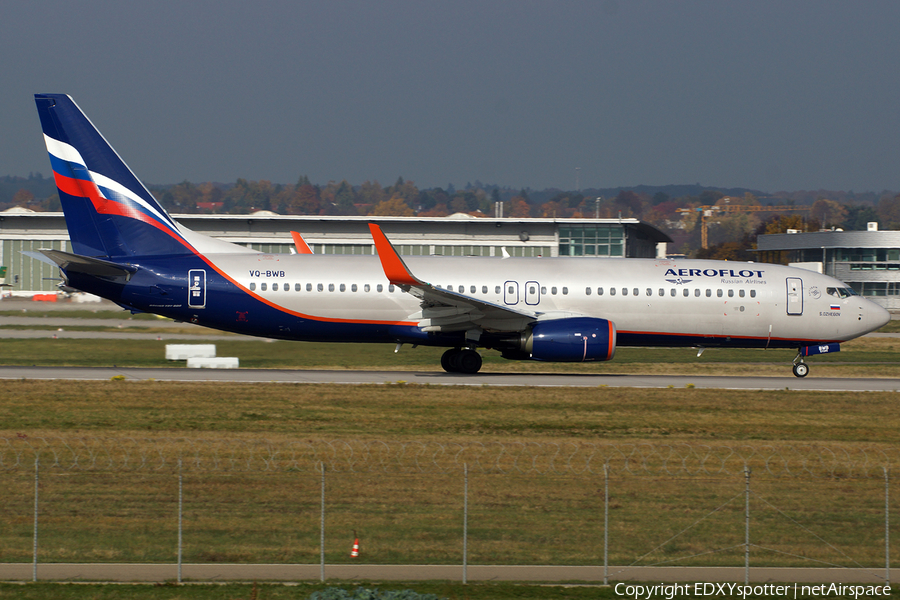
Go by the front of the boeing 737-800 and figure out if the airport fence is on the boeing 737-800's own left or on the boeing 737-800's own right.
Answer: on the boeing 737-800's own right

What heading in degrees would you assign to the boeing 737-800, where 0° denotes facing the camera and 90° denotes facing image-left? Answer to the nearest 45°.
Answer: approximately 270°

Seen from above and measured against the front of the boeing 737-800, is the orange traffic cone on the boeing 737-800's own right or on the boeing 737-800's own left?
on the boeing 737-800's own right
